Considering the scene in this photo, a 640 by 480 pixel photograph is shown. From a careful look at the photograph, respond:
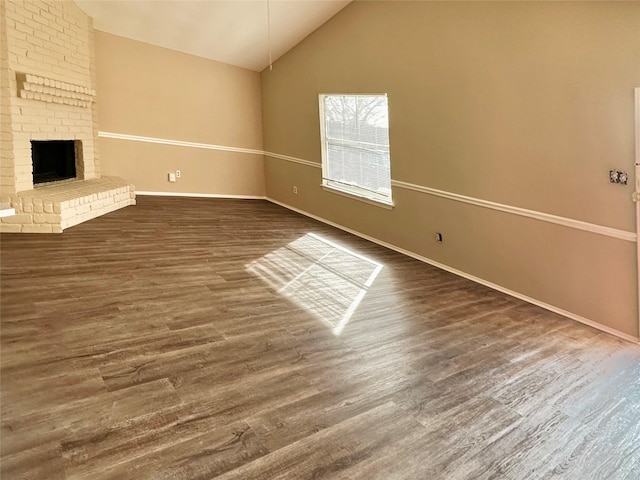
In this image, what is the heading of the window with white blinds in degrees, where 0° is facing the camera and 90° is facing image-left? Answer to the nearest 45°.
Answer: approximately 45°

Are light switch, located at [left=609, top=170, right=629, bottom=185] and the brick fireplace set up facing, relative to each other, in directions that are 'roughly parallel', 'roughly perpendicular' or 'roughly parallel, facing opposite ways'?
roughly perpendicular

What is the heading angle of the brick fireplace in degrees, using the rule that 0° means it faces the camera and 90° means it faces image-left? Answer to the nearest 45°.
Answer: approximately 315°

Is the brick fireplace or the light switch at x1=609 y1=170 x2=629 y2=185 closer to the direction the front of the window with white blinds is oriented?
the brick fireplace
